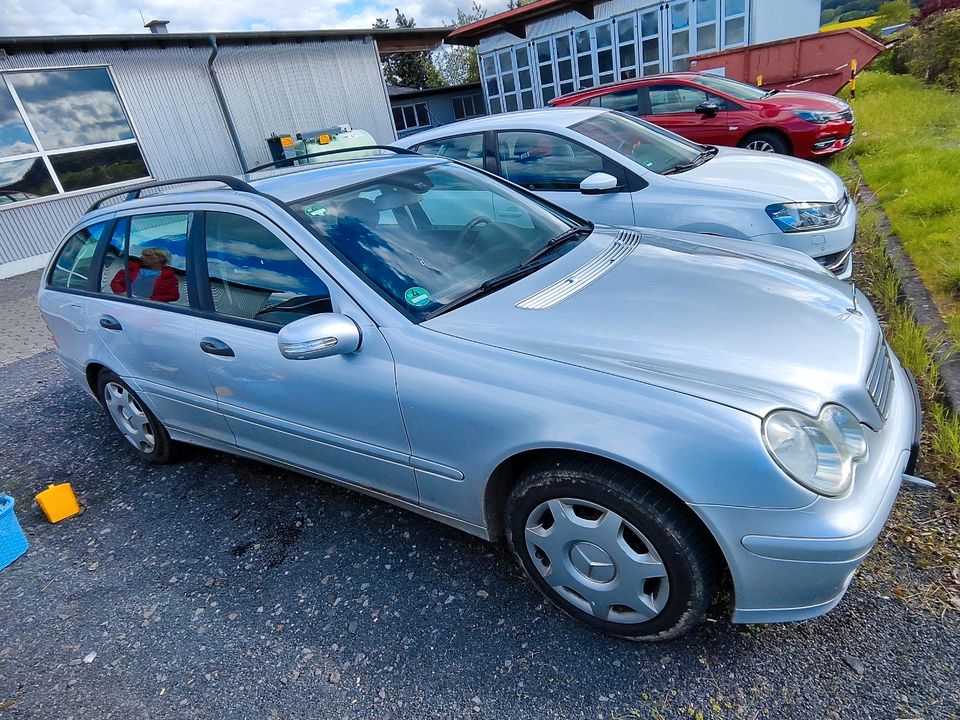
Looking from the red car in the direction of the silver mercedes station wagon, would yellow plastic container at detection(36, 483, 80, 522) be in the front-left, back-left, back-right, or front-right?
front-right

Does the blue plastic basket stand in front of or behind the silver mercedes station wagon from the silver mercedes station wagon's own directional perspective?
behind

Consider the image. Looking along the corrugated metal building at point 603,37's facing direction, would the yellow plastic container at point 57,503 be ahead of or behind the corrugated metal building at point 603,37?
ahead

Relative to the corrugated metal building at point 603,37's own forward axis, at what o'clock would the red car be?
The red car is roughly at 10 o'clock from the corrugated metal building.

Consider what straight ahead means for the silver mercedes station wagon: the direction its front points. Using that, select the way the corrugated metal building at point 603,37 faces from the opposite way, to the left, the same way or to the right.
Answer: to the right

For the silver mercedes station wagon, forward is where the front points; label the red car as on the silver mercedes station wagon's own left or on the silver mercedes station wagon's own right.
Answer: on the silver mercedes station wagon's own left

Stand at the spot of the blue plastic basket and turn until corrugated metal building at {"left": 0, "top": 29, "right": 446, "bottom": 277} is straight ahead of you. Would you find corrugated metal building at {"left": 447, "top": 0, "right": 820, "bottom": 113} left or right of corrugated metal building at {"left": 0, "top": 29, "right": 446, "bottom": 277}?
right

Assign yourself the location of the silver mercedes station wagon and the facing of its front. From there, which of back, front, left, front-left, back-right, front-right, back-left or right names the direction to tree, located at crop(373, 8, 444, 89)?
back-left

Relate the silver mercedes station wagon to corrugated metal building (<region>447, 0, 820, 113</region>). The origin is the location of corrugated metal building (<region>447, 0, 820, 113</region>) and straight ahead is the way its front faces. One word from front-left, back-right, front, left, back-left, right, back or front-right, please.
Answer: front-left

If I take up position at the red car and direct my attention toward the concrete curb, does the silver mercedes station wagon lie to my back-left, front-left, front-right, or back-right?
front-right

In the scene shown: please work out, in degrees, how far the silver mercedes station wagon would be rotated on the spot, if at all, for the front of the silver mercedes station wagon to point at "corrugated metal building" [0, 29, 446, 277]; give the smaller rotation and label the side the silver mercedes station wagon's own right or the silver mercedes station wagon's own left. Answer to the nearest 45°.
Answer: approximately 180°

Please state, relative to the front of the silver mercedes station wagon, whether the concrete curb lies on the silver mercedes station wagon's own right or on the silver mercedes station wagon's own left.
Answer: on the silver mercedes station wagon's own left

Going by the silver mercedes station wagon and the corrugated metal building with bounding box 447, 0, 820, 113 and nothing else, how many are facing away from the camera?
0

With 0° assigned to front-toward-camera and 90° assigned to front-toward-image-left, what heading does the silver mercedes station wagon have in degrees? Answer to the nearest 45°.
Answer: approximately 315°

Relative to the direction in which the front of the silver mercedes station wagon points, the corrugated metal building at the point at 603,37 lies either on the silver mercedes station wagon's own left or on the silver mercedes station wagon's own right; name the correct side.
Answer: on the silver mercedes station wagon's own left

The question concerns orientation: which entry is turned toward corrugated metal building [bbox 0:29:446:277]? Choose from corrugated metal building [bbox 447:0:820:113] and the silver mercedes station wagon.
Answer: corrugated metal building [bbox 447:0:820:113]

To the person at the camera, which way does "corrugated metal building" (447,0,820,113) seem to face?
facing the viewer and to the left of the viewer
